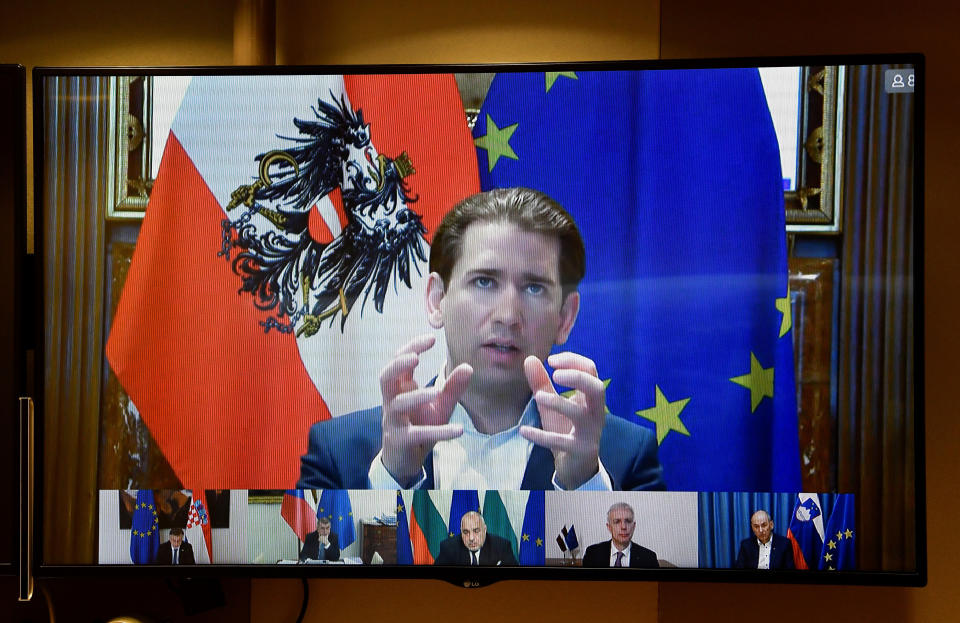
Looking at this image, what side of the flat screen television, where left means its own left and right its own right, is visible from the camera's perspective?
front
